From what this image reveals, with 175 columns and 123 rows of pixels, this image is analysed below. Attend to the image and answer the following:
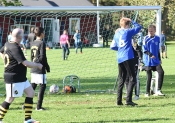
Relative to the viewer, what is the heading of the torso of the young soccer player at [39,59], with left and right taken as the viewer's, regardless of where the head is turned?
facing away from the viewer and to the right of the viewer

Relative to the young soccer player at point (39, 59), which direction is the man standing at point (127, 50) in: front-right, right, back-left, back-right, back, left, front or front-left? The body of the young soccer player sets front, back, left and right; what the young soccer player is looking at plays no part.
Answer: front-right

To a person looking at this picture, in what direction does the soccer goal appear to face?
facing the viewer

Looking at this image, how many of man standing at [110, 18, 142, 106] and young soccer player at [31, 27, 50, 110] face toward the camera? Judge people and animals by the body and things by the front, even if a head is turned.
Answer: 0

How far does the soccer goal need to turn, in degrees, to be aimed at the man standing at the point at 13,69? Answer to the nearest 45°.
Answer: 0° — it already faces them

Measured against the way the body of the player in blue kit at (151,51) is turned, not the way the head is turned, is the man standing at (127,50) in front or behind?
in front

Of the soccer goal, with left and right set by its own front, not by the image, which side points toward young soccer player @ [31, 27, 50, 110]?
front

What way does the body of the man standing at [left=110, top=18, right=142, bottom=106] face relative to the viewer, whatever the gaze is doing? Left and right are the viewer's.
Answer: facing away from the viewer and to the right of the viewer

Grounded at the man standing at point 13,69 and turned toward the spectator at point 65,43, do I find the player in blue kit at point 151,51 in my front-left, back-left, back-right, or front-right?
front-right
